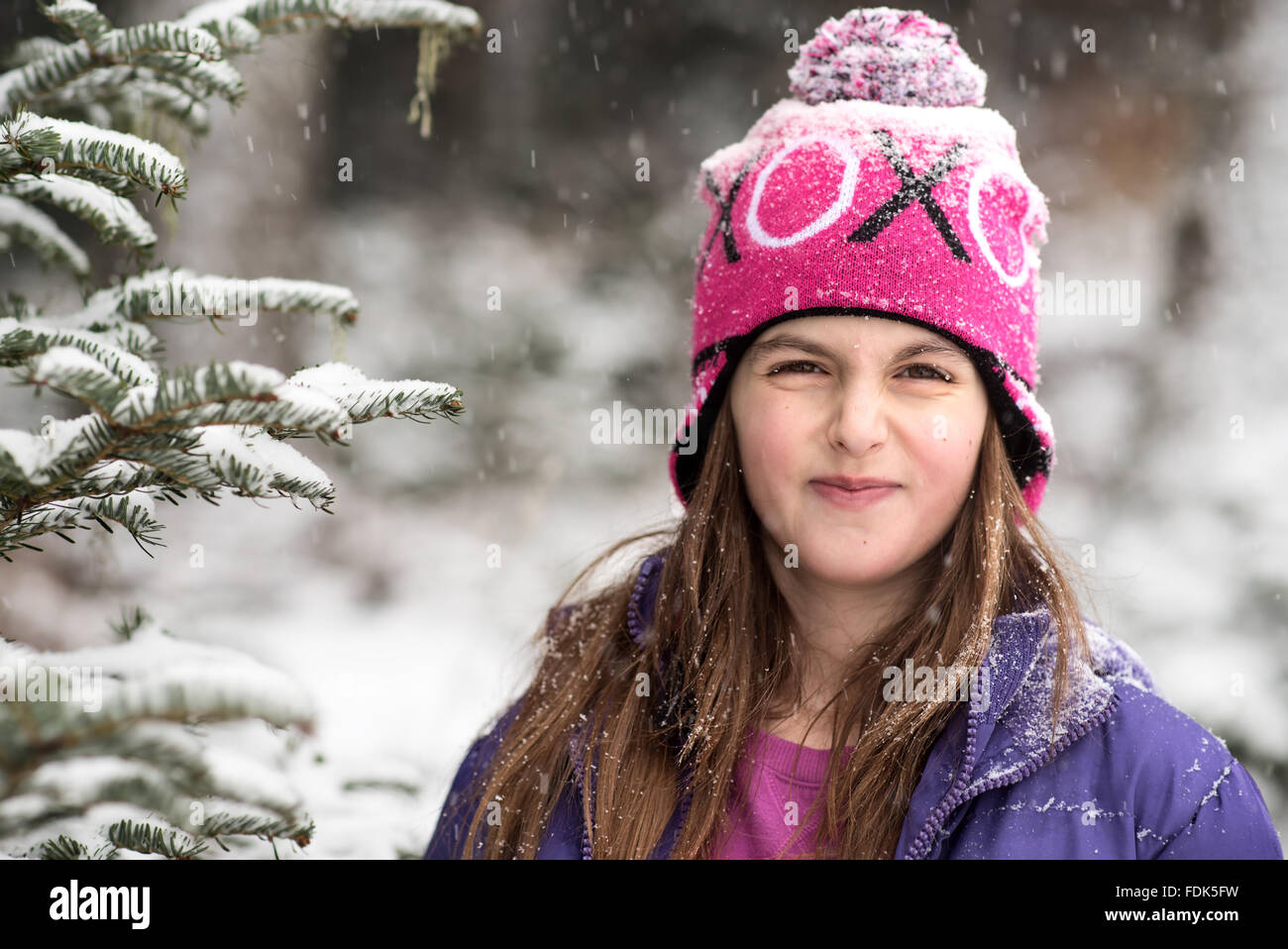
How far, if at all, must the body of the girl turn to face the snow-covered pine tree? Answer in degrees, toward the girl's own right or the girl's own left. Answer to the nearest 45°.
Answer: approximately 45° to the girl's own right

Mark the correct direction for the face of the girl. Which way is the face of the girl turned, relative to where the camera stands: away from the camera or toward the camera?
toward the camera

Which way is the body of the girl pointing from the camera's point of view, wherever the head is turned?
toward the camera
